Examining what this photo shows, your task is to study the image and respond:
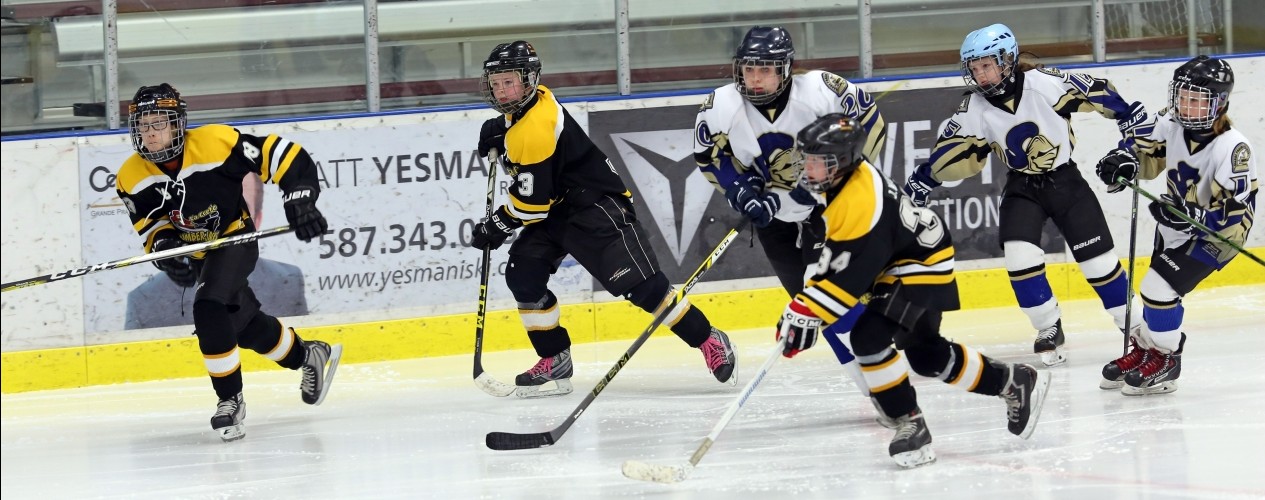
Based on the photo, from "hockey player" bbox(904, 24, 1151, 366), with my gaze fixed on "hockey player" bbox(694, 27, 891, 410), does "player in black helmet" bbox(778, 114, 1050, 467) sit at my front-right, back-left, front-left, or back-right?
front-left

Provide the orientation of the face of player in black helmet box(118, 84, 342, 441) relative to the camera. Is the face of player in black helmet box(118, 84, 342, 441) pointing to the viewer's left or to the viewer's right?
to the viewer's left

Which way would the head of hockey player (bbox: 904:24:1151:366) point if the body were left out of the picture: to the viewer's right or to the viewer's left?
to the viewer's left

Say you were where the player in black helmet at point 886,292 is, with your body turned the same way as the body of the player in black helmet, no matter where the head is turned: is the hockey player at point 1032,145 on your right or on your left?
on your right

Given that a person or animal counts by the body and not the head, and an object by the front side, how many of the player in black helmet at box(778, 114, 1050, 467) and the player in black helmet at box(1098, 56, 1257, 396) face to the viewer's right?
0

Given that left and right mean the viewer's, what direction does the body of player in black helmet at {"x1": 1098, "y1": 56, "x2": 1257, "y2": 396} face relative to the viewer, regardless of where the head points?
facing the viewer and to the left of the viewer

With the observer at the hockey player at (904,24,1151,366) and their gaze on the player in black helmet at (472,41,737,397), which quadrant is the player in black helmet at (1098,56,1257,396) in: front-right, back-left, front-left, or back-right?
back-left

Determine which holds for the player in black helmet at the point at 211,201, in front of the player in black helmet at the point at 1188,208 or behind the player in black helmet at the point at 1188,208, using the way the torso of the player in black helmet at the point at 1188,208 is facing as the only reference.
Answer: in front

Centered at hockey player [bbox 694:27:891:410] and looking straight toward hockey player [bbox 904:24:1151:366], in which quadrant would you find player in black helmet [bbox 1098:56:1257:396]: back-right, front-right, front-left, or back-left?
front-right

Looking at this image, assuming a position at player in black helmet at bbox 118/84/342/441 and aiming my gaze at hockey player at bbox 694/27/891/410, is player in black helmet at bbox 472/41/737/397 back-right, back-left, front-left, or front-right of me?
front-left

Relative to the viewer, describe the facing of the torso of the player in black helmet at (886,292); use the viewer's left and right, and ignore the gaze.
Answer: facing to the left of the viewer

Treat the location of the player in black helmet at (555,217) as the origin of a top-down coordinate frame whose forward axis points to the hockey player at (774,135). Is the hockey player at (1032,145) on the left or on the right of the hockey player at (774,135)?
left

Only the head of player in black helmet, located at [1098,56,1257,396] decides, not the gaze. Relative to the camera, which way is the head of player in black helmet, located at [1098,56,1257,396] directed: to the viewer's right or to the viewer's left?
to the viewer's left
